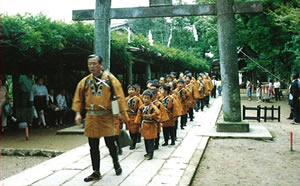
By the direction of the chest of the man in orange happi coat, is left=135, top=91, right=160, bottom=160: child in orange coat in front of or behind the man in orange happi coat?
behind

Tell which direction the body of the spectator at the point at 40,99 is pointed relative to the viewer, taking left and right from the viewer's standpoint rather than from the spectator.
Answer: facing the viewer and to the right of the viewer

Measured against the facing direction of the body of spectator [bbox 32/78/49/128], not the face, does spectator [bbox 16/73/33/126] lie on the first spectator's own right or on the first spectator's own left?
on the first spectator's own right

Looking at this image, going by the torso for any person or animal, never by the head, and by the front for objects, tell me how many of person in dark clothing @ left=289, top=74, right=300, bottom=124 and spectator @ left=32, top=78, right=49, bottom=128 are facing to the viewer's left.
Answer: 1

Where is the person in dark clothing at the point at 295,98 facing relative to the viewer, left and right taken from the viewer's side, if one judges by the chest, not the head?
facing to the left of the viewer

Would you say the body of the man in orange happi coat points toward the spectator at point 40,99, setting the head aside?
no

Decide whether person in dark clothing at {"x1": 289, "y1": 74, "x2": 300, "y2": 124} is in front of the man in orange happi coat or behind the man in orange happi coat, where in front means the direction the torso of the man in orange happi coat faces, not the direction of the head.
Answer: behind

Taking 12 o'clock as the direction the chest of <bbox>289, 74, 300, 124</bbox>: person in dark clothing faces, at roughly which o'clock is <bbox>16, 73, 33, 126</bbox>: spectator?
The spectator is roughly at 11 o'clock from the person in dark clothing.

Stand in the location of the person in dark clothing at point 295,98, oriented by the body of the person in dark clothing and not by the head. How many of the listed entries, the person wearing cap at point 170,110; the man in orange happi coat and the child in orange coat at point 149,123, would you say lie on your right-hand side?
0

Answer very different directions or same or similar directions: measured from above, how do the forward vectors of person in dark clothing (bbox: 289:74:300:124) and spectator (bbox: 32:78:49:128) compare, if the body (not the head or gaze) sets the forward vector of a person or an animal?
very different directions

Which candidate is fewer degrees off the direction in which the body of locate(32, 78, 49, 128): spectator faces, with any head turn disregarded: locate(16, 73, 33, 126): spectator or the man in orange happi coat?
the man in orange happi coat

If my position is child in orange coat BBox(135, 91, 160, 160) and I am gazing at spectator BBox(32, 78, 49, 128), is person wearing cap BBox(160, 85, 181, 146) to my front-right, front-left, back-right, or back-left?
front-right

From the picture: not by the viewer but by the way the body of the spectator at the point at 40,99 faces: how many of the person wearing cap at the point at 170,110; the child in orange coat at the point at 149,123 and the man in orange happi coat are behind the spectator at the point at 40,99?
0

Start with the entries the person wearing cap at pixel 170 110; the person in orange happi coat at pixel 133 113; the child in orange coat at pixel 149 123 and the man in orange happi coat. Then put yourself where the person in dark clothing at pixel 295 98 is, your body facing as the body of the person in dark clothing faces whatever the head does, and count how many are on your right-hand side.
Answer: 0

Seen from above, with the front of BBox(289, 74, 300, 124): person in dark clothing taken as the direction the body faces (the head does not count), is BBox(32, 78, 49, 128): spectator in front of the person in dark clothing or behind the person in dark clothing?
in front

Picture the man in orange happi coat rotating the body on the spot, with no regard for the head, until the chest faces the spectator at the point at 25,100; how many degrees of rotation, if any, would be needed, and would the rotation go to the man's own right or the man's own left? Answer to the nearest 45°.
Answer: approximately 135° to the man's own right

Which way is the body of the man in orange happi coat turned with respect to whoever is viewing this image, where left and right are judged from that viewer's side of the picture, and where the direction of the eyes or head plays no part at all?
facing the viewer and to the left of the viewer
